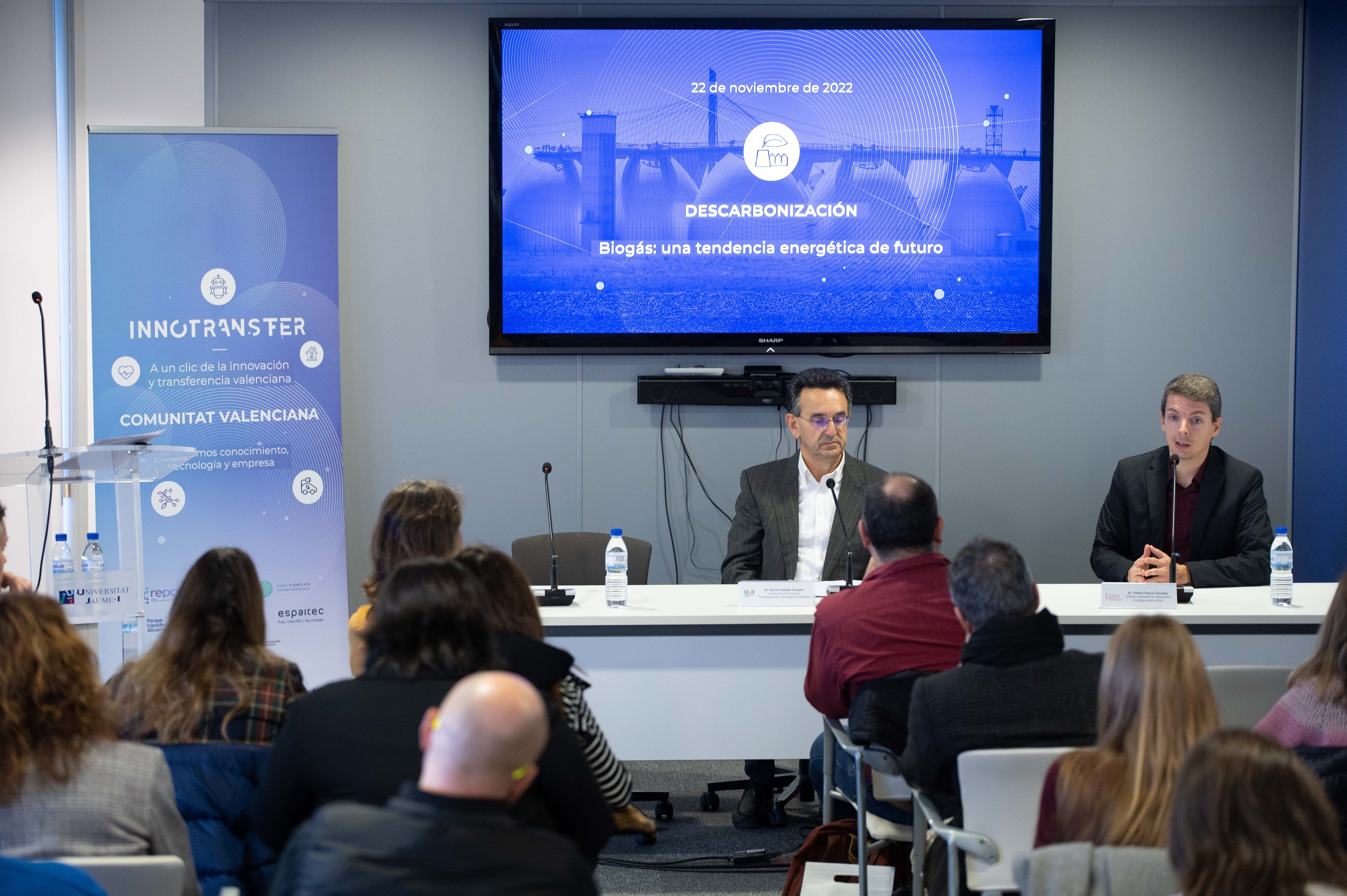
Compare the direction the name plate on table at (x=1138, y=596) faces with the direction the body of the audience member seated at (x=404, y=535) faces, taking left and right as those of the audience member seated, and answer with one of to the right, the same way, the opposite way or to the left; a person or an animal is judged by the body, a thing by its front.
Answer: the opposite way

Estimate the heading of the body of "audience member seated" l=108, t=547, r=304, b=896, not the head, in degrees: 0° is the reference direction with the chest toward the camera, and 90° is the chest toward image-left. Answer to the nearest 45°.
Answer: approximately 180°

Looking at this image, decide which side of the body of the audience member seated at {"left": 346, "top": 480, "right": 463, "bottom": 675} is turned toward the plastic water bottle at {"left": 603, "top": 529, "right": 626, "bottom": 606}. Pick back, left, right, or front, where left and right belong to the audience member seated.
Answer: front

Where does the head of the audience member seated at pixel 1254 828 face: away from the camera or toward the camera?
away from the camera

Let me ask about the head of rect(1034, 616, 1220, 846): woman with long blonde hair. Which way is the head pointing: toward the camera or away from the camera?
away from the camera

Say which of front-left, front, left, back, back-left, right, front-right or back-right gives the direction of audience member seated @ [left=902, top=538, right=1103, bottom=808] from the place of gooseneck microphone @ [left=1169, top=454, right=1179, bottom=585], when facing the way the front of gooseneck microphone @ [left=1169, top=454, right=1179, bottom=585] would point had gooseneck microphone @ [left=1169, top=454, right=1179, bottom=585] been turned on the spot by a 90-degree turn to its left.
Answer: left

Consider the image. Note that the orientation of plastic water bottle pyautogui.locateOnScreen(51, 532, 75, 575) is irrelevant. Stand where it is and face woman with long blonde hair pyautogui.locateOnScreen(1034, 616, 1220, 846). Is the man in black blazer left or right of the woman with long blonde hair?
left

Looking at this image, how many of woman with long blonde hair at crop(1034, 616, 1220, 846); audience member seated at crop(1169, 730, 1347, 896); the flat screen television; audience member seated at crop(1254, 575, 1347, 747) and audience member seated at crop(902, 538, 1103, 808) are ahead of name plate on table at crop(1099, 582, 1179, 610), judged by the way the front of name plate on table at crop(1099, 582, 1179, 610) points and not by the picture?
4

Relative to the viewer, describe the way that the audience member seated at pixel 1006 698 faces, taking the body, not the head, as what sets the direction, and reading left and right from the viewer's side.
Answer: facing away from the viewer

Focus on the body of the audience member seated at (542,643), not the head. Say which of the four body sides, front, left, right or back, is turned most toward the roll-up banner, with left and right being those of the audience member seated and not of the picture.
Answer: left

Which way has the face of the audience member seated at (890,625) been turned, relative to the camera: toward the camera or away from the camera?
away from the camera

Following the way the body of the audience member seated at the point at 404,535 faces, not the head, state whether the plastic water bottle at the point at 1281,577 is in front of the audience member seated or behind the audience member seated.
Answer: in front
